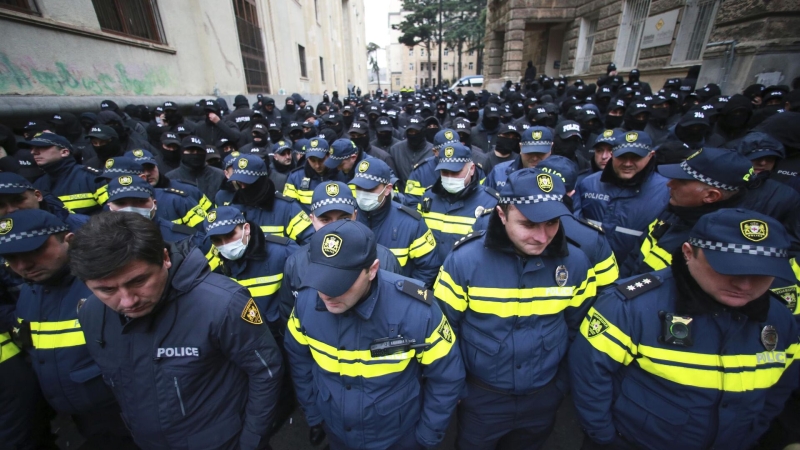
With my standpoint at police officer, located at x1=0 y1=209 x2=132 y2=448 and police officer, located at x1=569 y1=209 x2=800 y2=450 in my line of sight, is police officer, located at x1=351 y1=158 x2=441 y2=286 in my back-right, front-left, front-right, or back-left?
front-left

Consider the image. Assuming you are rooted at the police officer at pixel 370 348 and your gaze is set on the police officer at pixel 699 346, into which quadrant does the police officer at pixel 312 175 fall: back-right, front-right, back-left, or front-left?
back-left

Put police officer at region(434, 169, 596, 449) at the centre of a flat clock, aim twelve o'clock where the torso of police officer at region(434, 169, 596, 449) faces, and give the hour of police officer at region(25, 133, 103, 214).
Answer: police officer at region(25, 133, 103, 214) is roughly at 3 o'clock from police officer at region(434, 169, 596, 449).

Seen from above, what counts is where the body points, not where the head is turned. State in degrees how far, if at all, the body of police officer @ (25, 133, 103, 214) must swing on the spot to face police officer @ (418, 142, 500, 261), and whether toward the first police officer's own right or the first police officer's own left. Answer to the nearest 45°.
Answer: approximately 90° to the first police officer's own left

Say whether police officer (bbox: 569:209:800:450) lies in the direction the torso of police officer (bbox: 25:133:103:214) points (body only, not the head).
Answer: no

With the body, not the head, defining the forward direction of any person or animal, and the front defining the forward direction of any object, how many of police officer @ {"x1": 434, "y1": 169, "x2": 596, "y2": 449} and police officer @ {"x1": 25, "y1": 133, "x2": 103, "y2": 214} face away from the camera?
0

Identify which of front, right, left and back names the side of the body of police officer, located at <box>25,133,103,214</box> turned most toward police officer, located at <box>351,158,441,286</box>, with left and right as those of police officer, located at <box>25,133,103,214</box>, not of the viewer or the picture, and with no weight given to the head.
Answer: left

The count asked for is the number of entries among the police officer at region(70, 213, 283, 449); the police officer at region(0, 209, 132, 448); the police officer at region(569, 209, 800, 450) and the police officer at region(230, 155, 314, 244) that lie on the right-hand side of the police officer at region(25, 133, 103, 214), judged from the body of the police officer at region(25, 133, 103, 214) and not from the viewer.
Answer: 0

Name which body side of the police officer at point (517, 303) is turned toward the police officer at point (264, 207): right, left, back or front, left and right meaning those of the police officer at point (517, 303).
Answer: right

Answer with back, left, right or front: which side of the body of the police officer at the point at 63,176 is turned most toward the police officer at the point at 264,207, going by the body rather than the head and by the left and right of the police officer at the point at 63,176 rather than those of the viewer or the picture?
left

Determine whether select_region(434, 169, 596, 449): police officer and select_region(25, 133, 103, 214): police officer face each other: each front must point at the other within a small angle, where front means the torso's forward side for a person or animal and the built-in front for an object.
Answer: no

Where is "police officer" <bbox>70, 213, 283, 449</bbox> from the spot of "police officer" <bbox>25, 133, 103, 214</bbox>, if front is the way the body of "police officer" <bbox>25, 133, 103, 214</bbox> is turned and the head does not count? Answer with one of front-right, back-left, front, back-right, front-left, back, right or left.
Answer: front-left

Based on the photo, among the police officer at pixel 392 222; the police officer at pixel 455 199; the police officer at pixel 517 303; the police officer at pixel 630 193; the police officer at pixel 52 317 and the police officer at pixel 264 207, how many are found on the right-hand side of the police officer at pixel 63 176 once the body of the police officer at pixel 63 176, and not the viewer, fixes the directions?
0

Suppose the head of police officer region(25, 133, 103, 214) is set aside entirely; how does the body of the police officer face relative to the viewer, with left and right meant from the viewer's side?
facing the viewer and to the left of the viewer

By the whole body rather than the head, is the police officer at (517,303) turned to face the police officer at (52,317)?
no

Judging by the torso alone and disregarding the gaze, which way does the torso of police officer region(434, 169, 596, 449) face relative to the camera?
toward the camera

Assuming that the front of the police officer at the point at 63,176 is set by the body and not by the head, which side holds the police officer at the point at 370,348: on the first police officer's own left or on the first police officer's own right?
on the first police officer's own left

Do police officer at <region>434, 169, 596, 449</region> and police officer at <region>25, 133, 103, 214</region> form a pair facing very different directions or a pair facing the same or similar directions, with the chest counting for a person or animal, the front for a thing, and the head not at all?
same or similar directions

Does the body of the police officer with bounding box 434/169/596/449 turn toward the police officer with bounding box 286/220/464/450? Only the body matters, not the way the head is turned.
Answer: no

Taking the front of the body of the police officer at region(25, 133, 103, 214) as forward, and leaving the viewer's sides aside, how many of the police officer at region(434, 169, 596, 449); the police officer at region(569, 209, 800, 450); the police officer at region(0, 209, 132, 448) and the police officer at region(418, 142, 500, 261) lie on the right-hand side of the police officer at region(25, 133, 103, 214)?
0

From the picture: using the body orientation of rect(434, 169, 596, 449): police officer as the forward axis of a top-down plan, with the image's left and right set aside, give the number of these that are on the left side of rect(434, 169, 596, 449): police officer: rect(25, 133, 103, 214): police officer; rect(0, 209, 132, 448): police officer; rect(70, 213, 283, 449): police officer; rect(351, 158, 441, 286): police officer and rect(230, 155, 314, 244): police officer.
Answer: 0
